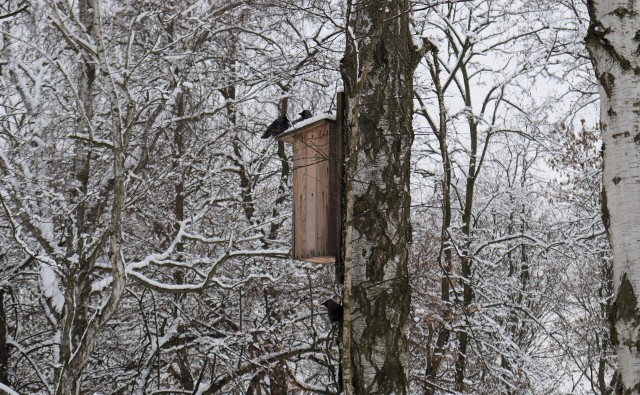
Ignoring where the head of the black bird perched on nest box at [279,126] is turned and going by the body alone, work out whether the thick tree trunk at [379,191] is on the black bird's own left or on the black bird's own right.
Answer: on the black bird's own right
